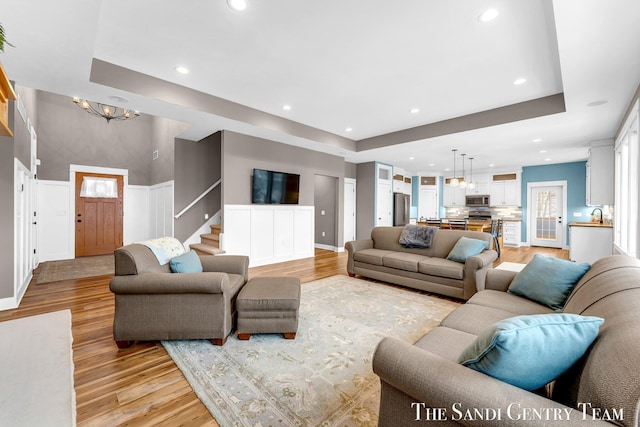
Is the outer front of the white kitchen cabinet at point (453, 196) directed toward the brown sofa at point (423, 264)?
yes

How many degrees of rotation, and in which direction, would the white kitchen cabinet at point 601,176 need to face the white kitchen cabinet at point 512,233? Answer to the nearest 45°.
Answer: approximately 45° to its right

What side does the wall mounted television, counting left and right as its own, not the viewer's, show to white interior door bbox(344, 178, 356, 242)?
left

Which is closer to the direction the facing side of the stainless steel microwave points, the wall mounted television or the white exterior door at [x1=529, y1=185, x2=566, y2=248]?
the wall mounted television

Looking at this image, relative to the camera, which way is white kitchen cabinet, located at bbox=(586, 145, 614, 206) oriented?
to the viewer's left
